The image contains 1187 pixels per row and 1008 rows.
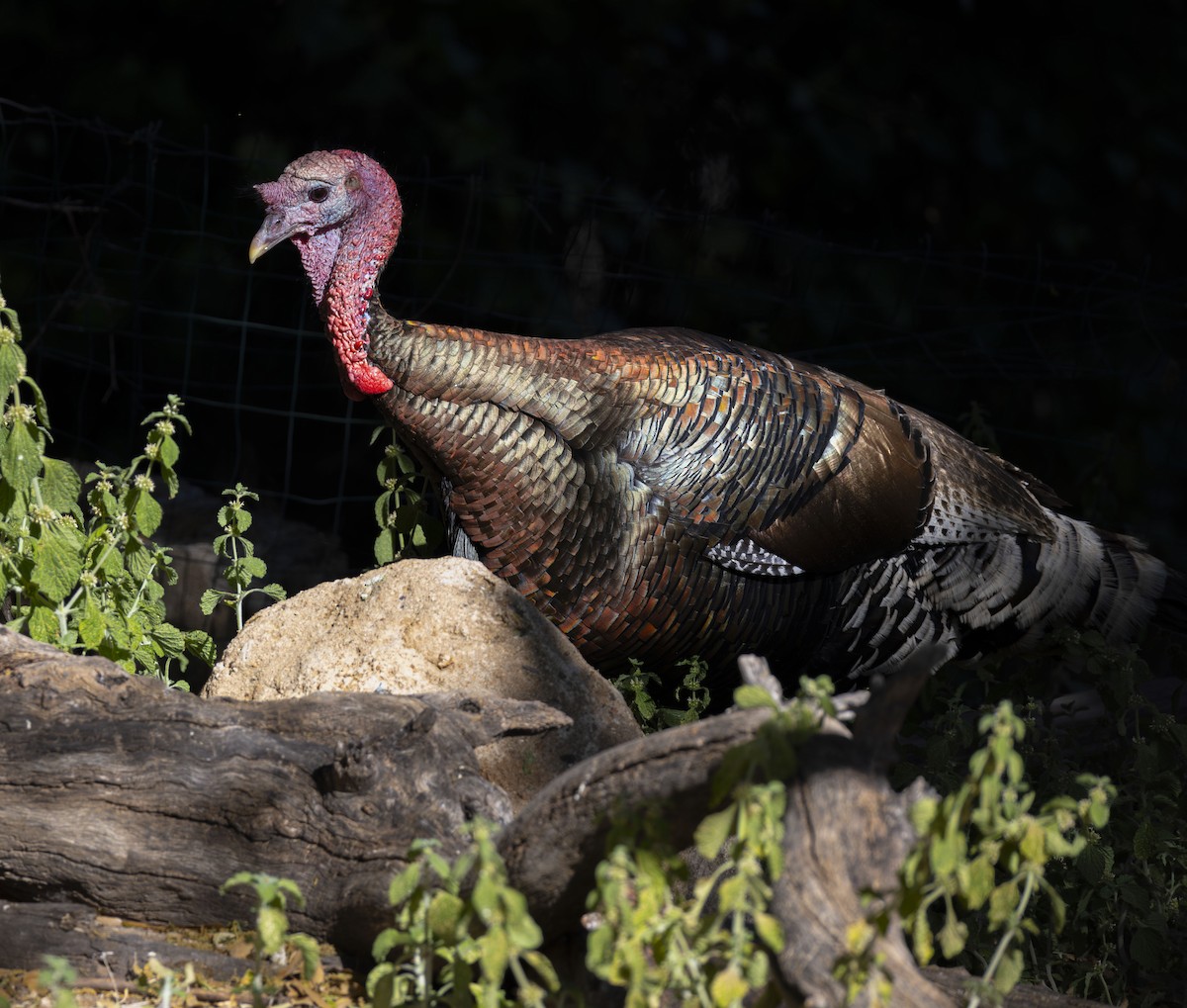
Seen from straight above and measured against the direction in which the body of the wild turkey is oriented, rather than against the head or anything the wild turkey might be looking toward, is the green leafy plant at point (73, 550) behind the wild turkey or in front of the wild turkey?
in front

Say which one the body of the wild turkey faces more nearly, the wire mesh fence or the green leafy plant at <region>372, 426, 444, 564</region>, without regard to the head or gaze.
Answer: the green leafy plant

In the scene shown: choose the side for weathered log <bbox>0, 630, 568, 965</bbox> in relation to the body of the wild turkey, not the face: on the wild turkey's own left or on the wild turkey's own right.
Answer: on the wild turkey's own left

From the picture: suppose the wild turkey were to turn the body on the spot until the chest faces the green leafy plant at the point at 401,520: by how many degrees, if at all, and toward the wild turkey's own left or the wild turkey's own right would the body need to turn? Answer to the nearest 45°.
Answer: approximately 45° to the wild turkey's own right

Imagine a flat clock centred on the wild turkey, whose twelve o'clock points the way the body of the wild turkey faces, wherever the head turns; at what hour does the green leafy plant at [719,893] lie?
The green leafy plant is roughly at 9 o'clock from the wild turkey.

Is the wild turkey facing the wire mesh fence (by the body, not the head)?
no

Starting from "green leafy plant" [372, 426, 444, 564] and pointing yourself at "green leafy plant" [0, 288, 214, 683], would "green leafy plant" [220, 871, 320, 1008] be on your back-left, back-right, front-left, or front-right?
front-left

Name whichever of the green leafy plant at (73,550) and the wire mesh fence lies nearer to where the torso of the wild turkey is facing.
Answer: the green leafy plant

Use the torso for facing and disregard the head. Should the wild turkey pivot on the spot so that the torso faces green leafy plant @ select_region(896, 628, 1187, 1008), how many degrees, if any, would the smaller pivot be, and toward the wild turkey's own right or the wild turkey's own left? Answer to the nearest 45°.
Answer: approximately 180°

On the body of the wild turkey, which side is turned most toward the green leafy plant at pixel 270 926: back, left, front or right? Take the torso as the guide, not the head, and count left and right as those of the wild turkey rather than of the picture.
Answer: left

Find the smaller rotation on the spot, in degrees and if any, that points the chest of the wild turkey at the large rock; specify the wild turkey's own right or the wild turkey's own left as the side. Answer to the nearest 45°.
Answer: approximately 45° to the wild turkey's own left

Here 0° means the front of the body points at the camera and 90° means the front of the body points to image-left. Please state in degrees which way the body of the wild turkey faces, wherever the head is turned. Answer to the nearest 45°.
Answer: approximately 90°

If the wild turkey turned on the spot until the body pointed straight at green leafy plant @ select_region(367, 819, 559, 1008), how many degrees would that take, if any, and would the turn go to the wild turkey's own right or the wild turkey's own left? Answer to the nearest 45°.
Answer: approximately 90° to the wild turkey's own left

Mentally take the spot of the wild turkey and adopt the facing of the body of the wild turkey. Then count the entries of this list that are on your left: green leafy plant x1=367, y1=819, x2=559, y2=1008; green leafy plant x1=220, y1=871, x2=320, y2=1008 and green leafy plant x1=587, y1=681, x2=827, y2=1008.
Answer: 3

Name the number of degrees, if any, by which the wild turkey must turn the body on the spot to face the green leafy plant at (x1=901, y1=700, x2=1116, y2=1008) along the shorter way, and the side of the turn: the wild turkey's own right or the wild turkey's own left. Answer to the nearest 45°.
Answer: approximately 90° to the wild turkey's own left
